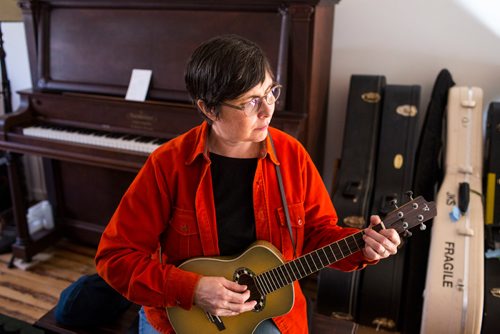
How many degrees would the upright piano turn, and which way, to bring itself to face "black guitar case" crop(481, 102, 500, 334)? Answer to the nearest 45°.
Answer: approximately 90° to its left

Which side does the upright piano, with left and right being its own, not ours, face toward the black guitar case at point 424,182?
left

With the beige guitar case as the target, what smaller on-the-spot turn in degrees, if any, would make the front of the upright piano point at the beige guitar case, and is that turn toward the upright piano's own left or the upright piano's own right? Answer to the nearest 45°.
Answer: approximately 90° to the upright piano's own left

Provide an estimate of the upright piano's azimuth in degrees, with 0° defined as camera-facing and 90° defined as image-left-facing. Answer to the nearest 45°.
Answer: approximately 45°

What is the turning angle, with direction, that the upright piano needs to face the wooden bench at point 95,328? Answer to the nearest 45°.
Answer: approximately 45° to its left

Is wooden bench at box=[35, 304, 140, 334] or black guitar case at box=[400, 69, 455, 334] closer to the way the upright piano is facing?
the wooden bench

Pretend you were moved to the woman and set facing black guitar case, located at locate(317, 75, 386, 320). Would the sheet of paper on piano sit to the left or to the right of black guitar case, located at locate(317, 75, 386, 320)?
left
